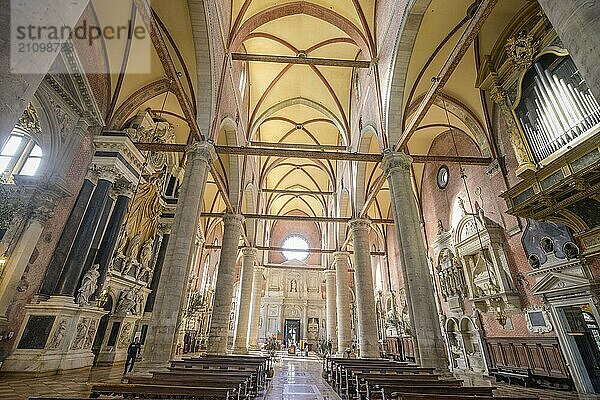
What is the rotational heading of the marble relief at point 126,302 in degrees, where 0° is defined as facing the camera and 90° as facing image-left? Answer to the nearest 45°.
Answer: approximately 270°

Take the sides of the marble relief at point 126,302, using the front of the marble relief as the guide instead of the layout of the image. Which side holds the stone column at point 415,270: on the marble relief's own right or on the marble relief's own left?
on the marble relief's own right

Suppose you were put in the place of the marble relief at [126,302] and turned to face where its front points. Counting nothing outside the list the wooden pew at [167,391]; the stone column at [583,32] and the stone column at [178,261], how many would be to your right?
3

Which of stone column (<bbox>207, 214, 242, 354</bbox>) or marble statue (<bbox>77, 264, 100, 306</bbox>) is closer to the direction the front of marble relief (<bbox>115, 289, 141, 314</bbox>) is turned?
the stone column

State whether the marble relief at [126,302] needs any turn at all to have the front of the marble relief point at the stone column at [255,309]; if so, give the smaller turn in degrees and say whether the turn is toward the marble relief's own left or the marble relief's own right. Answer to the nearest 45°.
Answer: approximately 45° to the marble relief's own left

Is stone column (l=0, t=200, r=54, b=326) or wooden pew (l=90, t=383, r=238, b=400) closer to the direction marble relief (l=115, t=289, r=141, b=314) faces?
the wooden pew

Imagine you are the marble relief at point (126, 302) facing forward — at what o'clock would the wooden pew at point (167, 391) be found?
The wooden pew is roughly at 3 o'clock from the marble relief.

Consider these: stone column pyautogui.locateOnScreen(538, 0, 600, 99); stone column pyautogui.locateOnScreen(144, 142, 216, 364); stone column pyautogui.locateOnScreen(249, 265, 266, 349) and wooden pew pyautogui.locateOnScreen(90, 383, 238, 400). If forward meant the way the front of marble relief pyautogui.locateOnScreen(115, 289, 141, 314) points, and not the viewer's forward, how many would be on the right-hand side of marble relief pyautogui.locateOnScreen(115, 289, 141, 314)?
3
